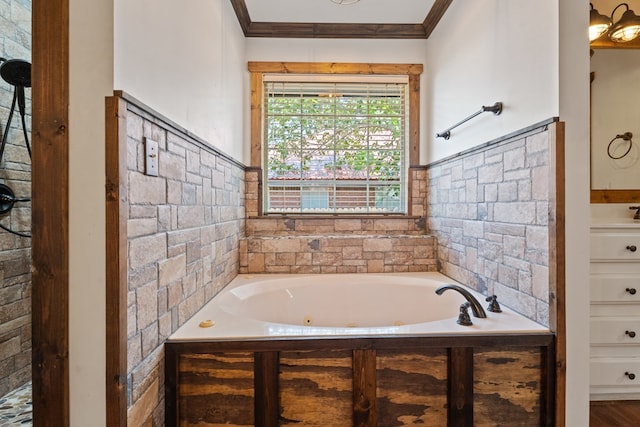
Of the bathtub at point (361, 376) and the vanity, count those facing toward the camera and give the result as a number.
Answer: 2

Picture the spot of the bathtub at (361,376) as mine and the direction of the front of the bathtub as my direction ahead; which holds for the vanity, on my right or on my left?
on my left

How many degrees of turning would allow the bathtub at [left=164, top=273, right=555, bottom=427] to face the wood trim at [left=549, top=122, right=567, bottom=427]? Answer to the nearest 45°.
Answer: approximately 90° to its left

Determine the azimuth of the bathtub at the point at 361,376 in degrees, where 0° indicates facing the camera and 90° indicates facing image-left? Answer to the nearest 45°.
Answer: approximately 0°

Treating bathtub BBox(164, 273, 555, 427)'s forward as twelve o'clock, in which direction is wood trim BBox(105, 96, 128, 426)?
The wood trim is roughly at 2 o'clock from the bathtub.

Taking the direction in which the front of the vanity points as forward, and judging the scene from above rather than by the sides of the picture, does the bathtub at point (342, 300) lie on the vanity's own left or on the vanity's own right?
on the vanity's own right
